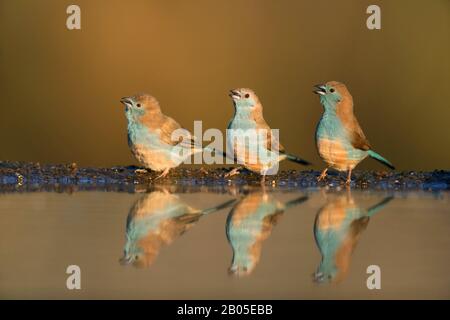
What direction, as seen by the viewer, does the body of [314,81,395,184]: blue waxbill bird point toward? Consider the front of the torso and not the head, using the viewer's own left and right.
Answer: facing the viewer and to the left of the viewer

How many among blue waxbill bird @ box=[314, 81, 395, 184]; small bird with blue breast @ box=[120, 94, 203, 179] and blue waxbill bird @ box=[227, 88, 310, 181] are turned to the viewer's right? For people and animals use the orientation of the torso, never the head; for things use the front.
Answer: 0

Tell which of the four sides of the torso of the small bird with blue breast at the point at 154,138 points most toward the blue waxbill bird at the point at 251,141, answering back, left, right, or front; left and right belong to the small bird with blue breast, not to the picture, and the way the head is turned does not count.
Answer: back

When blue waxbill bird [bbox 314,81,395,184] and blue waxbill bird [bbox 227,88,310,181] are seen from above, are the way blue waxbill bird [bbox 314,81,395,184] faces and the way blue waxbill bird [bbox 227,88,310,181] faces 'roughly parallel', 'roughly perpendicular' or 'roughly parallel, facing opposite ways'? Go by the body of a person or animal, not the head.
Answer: roughly parallel

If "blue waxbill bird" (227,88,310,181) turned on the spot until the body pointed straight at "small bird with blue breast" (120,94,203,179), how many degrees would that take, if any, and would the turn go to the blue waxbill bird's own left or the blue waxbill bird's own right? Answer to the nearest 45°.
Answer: approximately 45° to the blue waxbill bird's own right

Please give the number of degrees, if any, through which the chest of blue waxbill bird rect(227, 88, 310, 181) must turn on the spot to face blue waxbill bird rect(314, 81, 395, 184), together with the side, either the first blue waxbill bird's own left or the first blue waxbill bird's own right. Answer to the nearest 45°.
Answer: approximately 135° to the first blue waxbill bird's own left

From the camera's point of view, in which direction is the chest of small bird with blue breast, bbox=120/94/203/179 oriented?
to the viewer's left

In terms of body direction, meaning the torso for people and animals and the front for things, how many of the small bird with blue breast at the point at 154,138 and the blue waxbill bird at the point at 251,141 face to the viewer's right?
0

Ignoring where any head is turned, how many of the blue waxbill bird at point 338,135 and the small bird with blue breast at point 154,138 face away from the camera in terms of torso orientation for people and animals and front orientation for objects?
0

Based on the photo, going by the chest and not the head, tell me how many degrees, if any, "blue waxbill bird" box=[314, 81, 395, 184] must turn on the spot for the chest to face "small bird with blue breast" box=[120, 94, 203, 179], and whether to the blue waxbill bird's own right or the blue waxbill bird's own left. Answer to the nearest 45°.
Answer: approximately 45° to the blue waxbill bird's own right

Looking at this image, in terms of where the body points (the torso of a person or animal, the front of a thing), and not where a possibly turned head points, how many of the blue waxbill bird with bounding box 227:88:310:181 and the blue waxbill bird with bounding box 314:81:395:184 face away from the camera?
0

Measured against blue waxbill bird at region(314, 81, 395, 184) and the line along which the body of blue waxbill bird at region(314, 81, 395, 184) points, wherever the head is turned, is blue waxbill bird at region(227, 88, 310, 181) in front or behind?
in front
